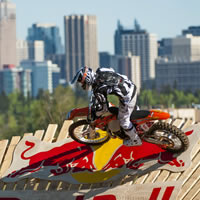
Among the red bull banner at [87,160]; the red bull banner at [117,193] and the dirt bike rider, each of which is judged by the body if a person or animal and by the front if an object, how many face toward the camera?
2

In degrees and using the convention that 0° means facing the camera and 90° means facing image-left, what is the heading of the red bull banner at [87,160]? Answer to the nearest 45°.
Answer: approximately 0°

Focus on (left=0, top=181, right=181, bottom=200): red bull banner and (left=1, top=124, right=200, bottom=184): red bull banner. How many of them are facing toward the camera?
2

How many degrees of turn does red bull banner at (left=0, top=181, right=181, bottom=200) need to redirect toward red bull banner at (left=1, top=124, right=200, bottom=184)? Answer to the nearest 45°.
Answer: approximately 135° to its right
